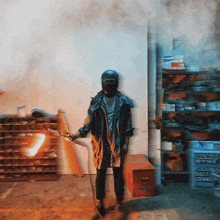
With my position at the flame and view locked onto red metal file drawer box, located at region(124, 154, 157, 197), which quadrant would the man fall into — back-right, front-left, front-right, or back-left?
front-right

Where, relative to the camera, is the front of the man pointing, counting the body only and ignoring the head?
toward the camera

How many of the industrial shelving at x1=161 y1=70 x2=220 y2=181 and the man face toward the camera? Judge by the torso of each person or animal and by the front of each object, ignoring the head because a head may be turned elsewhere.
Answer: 2

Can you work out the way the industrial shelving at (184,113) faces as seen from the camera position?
facing the viewer

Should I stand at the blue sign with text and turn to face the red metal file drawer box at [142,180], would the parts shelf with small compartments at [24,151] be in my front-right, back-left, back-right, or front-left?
front-right

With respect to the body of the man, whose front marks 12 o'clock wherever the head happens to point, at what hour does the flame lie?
The flame is roughly at 4 o'clock from the man.

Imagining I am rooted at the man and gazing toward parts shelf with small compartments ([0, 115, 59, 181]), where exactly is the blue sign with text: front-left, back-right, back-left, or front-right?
back-right

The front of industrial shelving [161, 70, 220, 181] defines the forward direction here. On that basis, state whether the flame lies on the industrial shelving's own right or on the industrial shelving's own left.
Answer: on the industrial shelving's own right

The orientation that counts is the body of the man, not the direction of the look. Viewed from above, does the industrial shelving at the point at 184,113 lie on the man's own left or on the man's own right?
on the man's own left

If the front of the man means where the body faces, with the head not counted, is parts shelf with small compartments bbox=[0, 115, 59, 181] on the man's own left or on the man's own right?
on the man's own right

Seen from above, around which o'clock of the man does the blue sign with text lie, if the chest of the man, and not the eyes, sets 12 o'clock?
The blue sign with text is roughly at 8 o'clock from the man.

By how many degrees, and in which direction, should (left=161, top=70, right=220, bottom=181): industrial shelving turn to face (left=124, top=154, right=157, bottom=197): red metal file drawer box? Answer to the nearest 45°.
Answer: approximately 45° to its right

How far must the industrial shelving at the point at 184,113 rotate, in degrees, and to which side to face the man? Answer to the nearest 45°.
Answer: approximately 45° to its right

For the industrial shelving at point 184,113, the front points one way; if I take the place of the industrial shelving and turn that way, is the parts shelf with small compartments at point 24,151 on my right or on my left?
on my right
